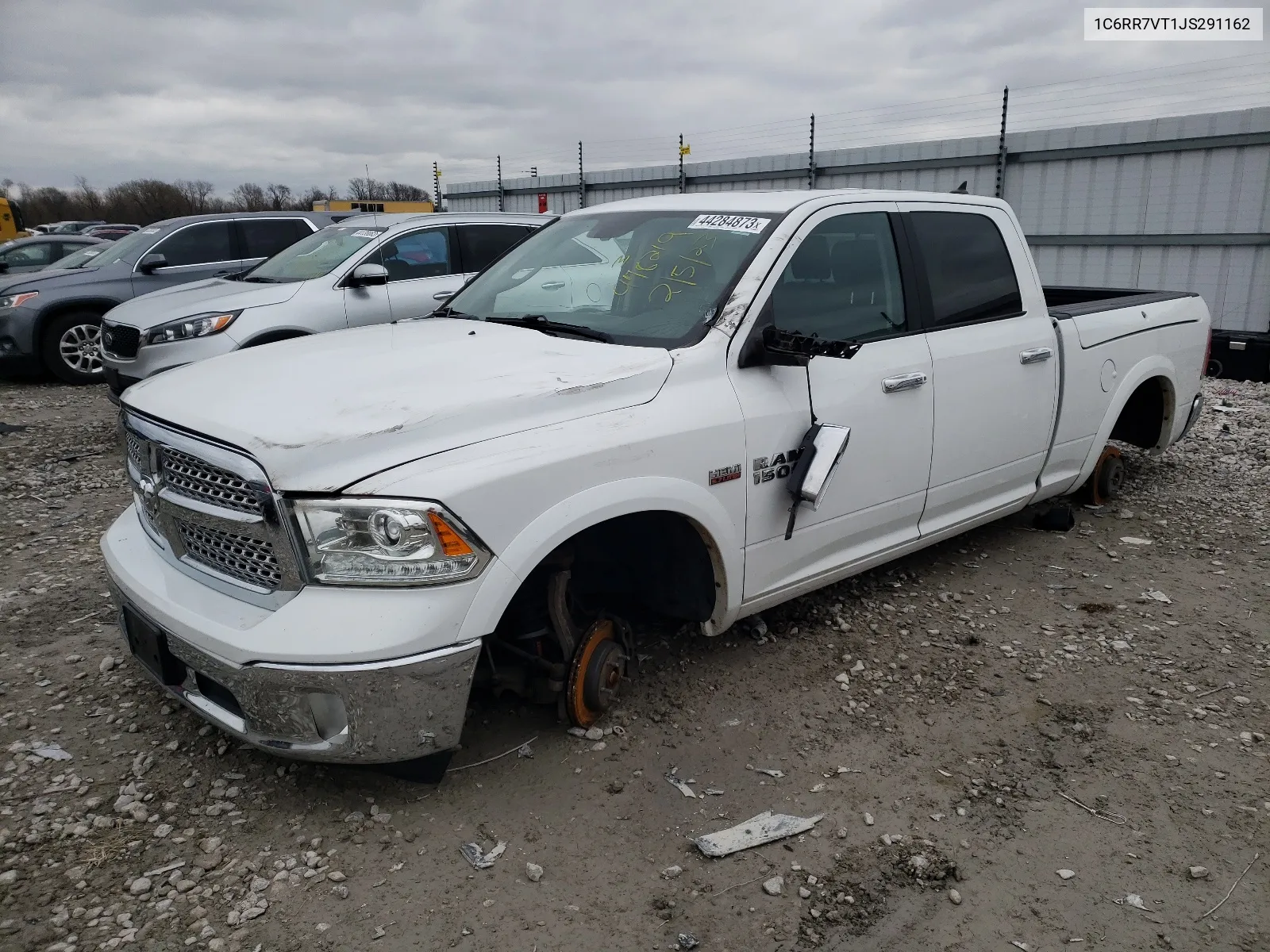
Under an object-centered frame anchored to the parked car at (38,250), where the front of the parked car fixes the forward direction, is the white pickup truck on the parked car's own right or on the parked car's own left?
on the parked car's own left

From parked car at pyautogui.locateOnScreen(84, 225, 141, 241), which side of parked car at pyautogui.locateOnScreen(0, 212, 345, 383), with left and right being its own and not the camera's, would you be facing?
right

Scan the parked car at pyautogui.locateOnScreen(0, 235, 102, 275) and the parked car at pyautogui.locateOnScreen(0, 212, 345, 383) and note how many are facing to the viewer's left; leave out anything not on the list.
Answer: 2

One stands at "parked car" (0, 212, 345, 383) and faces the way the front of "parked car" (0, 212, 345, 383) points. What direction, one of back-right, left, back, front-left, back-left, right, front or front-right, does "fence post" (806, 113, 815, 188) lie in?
back

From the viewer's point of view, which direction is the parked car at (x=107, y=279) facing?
to the viewer's left

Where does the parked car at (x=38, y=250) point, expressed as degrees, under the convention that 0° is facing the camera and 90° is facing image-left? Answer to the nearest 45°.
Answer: approximately 90°

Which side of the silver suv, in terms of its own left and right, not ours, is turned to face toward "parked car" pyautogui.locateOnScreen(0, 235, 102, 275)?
right

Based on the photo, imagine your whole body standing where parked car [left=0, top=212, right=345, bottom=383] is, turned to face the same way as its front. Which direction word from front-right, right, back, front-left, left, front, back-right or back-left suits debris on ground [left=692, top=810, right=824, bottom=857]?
left

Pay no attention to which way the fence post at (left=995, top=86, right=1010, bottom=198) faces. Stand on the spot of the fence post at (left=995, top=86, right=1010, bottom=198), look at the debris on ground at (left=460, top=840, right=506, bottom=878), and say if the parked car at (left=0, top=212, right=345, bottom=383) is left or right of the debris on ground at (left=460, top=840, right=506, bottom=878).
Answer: right

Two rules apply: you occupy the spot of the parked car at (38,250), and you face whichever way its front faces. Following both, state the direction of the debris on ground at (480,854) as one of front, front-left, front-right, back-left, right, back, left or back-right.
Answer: left
